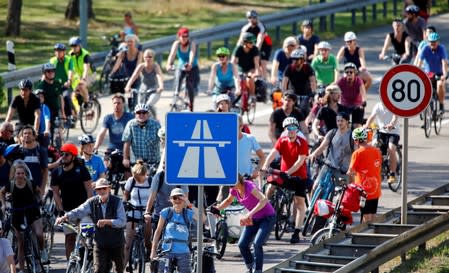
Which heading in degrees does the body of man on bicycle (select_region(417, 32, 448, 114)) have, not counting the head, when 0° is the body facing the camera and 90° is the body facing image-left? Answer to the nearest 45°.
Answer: approximately 0°

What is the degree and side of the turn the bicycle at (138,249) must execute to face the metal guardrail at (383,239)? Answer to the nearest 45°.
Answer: approximately 45° to its left

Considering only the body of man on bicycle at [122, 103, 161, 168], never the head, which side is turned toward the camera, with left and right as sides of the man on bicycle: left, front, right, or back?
front

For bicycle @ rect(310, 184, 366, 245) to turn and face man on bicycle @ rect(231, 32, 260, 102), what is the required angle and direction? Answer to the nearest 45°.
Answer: approximately 135° to its right

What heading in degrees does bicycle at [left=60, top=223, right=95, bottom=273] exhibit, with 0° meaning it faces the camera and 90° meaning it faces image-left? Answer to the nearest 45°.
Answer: approximately 45°

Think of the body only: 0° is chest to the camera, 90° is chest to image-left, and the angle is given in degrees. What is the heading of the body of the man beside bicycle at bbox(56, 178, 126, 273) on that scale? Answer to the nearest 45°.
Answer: approximately 45°

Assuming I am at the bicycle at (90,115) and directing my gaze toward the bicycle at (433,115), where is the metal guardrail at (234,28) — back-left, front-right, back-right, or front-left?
front-left

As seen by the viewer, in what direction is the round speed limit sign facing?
toward the camera

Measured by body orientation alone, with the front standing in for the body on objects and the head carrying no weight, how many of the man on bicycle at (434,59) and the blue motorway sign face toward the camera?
2

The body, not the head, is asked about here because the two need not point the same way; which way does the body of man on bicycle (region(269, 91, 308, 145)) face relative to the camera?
toward the camera
